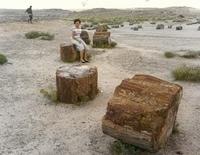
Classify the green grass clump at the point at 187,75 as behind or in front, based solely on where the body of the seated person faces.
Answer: in front

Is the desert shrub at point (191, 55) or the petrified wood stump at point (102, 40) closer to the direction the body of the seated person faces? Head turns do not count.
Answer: the desert shrub

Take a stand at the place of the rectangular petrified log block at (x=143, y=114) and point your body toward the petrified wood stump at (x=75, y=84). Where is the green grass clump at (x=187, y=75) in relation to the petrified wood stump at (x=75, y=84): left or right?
right

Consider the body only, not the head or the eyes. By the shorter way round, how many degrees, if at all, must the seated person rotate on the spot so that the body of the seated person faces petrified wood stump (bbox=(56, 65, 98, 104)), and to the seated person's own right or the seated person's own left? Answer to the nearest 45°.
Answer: approximately 45° to the seated person's own right

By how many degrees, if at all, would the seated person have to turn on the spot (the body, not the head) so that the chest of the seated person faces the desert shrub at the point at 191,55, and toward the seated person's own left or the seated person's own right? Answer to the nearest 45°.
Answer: approximately 45° to the seated person's own left

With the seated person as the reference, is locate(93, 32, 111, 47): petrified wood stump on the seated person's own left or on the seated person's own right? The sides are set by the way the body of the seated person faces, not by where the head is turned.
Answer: on the seated person's own left

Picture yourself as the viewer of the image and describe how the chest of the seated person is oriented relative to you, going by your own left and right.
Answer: facing the viewer and to the right of the viewer

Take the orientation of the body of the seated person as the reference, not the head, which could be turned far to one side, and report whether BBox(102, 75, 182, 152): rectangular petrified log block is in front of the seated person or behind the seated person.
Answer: in front
